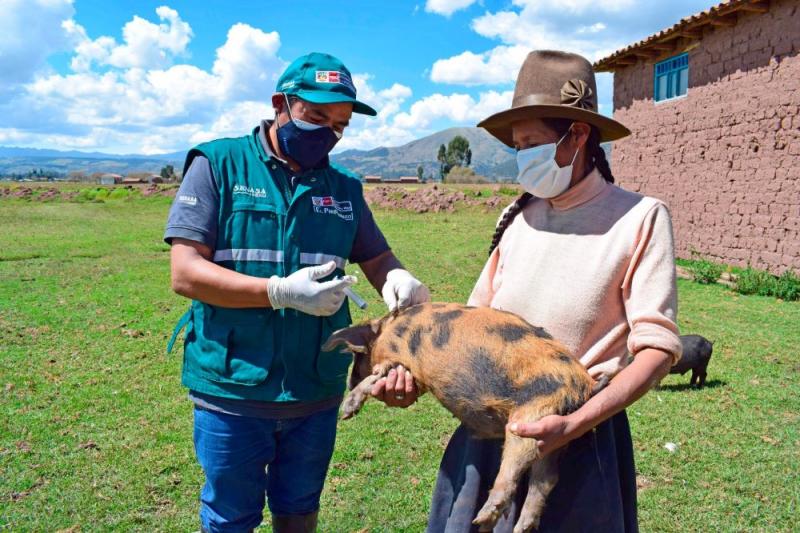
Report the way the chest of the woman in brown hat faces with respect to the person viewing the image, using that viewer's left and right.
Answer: facing the viewer and to the left of the viewer

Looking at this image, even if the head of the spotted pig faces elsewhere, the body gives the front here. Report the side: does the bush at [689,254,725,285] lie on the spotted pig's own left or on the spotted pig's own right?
on the spotted pig's own right

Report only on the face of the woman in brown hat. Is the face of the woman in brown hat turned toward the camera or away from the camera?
toward the camera

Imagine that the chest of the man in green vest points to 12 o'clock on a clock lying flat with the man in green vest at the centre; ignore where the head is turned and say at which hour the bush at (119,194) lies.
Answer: The bush is roughly at 7 o'clock from the man in green vest.

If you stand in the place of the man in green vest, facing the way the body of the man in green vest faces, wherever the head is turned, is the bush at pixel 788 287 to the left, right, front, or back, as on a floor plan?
left

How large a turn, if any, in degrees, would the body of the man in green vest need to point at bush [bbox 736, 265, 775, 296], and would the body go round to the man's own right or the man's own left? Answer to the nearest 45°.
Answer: approximately 90° to the man's own left

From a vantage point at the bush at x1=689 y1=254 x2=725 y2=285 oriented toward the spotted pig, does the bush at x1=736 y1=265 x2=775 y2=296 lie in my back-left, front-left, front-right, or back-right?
front-left

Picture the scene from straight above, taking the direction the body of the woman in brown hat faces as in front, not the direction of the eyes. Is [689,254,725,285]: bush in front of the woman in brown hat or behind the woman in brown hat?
behind

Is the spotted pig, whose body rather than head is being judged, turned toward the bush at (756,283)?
no

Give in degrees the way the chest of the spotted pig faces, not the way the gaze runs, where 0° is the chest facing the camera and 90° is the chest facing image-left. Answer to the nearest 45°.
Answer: approximately 90°

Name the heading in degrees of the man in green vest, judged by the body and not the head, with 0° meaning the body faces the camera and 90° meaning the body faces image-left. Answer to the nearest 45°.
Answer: approximately 315°

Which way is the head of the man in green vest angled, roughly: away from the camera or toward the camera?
toward the camera
